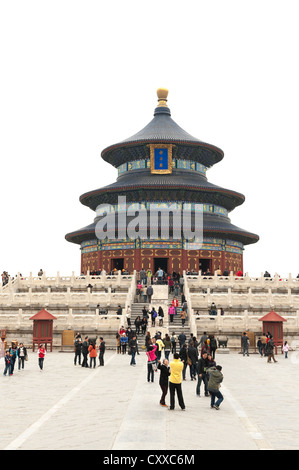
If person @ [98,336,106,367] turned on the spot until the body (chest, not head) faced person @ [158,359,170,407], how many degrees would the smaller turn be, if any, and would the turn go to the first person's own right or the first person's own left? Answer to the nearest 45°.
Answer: approximately 90° to the first person's own left

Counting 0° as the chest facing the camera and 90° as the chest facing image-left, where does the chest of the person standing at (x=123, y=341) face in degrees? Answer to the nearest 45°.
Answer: approximately 0°

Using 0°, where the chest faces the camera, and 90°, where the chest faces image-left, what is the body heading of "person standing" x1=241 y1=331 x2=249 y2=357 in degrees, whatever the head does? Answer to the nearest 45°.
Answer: approximately 0°

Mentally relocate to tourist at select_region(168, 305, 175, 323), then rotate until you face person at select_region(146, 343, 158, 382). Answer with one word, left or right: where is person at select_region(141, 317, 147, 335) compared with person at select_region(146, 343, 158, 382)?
right

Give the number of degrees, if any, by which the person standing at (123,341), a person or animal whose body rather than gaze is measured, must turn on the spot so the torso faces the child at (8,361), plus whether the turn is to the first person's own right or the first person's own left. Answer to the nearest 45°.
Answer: approximately 45° to the first person's own right
